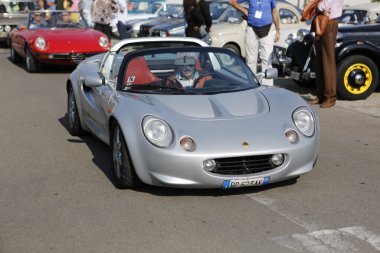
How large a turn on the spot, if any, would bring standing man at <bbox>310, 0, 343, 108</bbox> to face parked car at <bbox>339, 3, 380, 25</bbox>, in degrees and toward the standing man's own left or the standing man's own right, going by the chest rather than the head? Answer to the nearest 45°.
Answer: approximately 135° to the standing man's own right

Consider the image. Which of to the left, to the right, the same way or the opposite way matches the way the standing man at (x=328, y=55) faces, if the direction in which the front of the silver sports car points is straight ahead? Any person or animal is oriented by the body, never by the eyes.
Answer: to the right

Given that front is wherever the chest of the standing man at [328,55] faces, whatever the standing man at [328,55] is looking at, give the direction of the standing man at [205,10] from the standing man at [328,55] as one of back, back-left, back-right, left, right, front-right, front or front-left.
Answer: right

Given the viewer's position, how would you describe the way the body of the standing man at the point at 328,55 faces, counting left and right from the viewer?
facing the viewer and to the left of the viewer

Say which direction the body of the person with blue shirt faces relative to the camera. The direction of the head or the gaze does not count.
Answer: toward the camera

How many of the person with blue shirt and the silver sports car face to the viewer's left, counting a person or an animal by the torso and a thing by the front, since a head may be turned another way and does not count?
0
